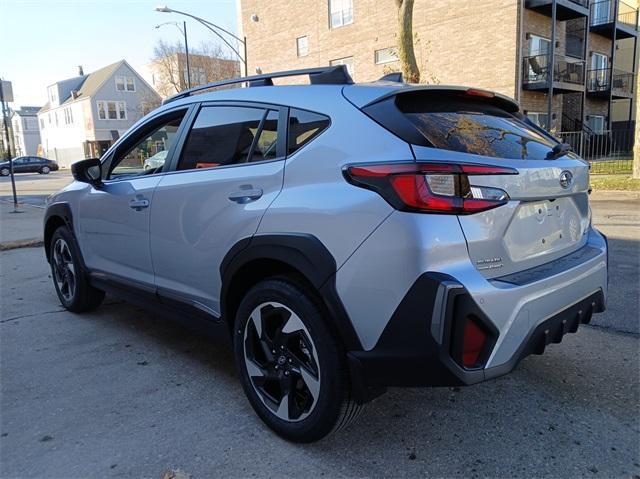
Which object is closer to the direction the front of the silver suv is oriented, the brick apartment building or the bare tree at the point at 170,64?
the bare tree

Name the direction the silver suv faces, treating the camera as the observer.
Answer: facing away from the viewer and to the left of the viewer

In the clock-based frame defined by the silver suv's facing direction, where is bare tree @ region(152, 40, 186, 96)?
The bare tree is roughly at 1 o'clock from the silver suv.

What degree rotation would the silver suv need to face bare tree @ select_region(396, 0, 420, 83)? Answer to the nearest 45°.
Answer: approximately 45° to its right

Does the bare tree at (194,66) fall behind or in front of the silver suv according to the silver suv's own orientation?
in front

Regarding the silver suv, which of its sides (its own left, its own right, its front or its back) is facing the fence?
right

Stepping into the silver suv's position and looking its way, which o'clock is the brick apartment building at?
The brick apartment building is roughly at 2 o'clock from the silver suv.

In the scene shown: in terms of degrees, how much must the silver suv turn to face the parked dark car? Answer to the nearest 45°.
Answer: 0° — it already faces it
